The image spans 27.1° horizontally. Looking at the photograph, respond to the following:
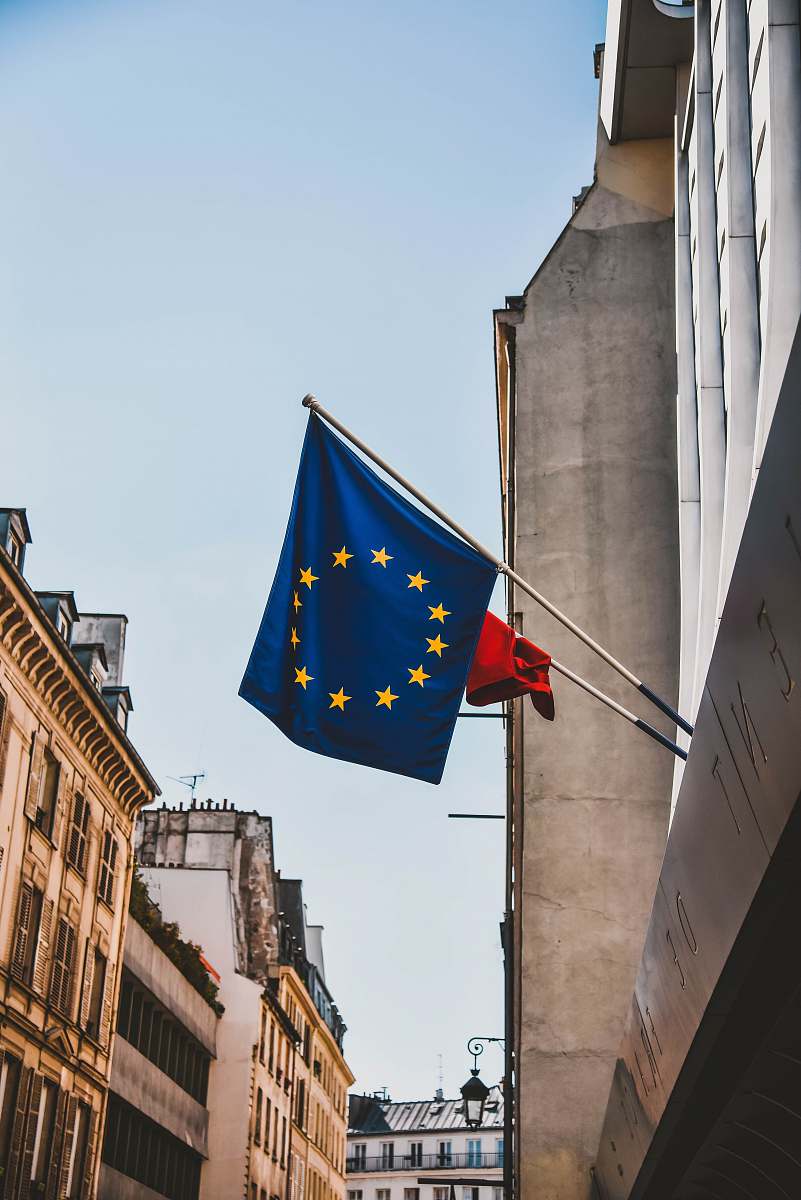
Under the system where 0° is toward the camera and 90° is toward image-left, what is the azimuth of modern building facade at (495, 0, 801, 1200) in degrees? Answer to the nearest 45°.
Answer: approximately 90°

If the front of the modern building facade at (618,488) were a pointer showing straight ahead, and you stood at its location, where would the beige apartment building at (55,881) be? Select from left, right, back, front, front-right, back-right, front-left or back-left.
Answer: front-right

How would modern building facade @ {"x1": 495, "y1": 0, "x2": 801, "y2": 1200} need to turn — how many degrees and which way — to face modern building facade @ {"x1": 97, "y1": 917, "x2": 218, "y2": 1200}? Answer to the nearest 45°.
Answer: approximately 45° to its right
